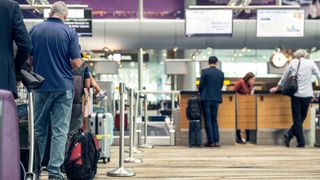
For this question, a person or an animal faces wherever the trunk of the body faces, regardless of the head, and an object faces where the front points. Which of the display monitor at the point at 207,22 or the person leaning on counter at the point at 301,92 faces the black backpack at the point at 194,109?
the display monitor

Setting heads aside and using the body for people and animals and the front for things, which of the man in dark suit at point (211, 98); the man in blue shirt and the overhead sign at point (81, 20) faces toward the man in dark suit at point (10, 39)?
the overhead sign

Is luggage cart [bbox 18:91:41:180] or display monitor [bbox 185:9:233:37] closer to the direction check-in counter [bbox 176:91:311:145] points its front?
the luggage cart

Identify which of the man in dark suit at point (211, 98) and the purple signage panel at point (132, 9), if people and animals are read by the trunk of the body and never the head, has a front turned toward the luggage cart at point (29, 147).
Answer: the purple signage panel

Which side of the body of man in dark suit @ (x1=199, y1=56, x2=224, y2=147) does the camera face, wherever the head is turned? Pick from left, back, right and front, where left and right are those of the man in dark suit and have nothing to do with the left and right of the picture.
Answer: back

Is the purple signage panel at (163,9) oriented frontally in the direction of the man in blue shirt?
yes

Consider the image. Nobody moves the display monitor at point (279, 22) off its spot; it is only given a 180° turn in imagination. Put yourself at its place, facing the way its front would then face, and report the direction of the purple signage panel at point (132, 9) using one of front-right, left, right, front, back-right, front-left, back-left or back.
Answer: front-left
